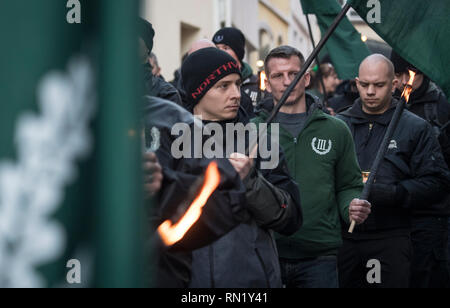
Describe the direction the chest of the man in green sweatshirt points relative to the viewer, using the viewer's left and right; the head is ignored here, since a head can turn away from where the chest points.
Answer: facing the viewer

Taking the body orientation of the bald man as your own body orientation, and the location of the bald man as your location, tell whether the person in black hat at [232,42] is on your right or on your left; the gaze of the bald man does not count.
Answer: on your right

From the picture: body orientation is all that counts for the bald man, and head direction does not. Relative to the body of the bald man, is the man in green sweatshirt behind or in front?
in front

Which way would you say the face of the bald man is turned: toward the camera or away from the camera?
toward the camera

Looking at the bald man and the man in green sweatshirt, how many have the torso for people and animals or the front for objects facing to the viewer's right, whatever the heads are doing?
0

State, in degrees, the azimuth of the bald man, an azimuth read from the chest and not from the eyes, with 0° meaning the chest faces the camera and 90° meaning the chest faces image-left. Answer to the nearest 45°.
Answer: approximately 45°

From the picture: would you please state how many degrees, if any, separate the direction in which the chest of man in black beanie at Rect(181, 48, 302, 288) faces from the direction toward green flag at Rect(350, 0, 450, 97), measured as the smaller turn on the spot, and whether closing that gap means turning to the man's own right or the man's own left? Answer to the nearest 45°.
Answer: approximately 90° to the man's own left

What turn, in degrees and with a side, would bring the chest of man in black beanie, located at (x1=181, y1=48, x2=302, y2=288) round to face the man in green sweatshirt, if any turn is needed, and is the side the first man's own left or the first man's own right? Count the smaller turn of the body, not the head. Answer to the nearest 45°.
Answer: approximately 135° to the first man's own left

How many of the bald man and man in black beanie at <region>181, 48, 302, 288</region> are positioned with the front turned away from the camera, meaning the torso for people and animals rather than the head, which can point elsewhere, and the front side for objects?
0
